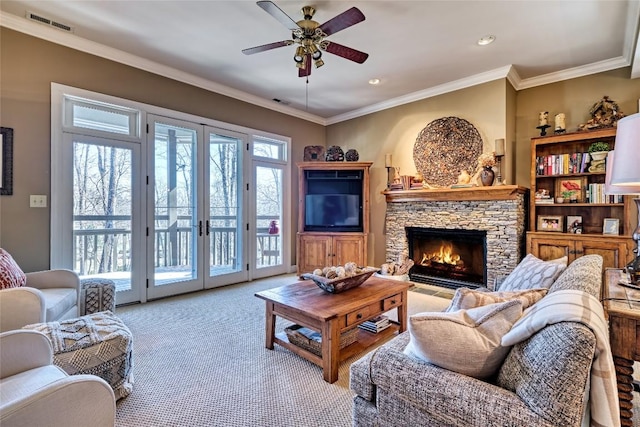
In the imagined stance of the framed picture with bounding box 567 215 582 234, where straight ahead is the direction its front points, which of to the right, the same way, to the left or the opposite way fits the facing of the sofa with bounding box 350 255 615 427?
to the right

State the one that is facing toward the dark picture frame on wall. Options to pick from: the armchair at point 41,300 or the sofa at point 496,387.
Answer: the sofa

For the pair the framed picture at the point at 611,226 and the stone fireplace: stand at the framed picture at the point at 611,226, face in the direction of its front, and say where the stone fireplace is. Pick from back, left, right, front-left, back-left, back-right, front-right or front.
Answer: right

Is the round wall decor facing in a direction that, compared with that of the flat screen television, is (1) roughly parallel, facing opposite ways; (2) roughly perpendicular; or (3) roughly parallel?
roughly parallel

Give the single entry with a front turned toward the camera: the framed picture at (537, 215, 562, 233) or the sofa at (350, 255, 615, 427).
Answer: the framed picture

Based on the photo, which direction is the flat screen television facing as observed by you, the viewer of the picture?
facing the viewer

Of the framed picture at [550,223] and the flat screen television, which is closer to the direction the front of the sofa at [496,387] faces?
the flat screen television

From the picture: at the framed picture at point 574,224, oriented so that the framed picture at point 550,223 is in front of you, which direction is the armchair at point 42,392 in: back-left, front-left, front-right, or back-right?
front-left

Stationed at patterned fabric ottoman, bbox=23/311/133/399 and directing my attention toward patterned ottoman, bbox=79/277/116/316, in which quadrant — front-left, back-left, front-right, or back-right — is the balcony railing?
front-right

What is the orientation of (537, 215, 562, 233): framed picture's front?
toward the camera

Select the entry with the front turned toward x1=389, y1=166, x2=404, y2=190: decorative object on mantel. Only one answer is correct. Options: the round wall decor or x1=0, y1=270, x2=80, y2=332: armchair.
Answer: the armchair

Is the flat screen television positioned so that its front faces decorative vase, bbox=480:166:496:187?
no

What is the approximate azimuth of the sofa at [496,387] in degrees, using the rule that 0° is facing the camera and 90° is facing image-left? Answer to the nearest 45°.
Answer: approximately 90°

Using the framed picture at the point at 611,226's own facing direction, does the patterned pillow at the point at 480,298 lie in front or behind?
in front

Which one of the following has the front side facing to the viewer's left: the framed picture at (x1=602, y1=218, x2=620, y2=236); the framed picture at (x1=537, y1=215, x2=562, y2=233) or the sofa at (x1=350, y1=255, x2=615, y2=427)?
the sofa

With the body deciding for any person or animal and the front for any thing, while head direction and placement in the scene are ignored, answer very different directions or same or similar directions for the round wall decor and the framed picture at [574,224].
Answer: same or similar directions
